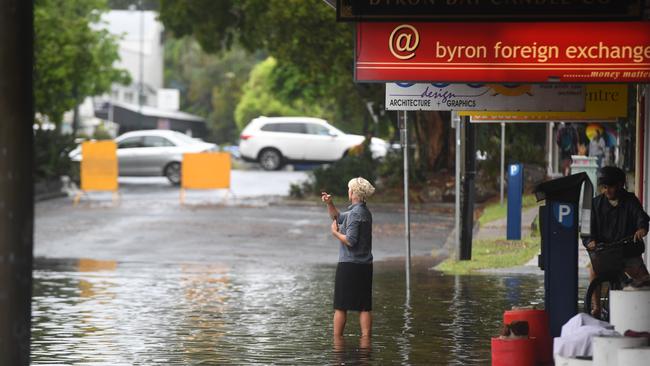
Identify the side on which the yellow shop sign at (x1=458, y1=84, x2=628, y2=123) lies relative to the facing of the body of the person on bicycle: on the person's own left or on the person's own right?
on the person's own right

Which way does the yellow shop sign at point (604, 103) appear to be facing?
toward the camera

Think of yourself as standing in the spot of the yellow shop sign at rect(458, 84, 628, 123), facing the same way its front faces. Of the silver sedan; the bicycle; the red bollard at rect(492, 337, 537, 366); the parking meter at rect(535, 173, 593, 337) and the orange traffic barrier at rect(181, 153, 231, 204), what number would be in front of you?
3

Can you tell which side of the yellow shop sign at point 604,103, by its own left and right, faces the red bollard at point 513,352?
front

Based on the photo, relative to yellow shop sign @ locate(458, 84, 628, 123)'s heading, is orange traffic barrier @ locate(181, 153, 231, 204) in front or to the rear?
to the rear

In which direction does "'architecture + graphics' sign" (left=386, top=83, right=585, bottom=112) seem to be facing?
toward the camera

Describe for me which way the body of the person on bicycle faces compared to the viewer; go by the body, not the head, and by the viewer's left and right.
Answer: facing the viewer and to the left of the viewer

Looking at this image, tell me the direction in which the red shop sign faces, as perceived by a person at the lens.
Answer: facing the viewer
